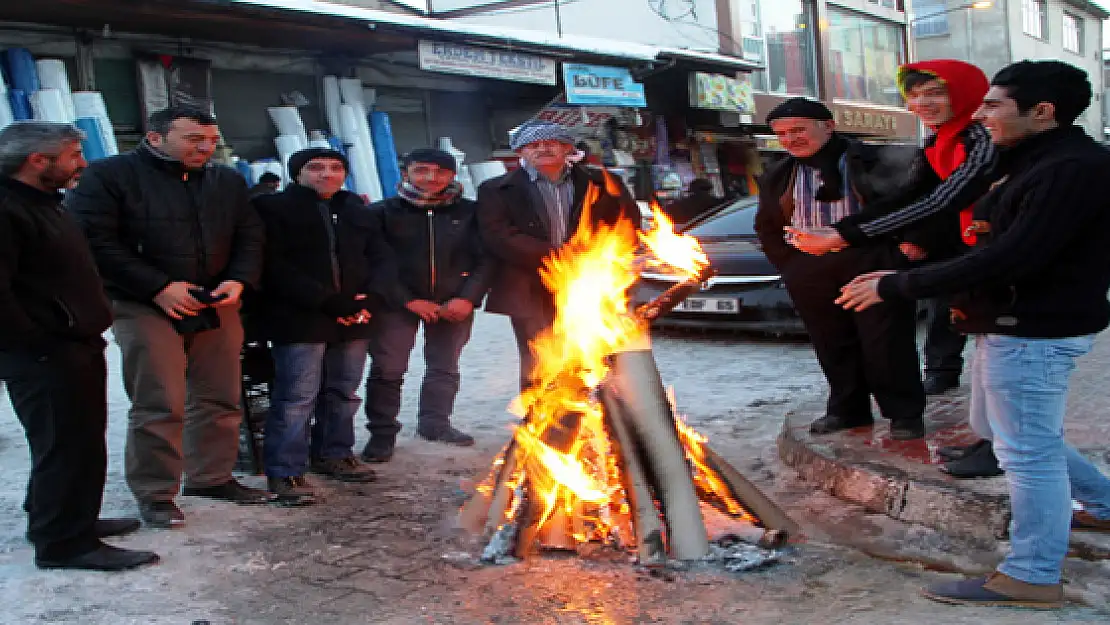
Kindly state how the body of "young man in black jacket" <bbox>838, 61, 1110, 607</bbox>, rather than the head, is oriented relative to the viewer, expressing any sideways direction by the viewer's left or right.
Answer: facing to the left of the viewer

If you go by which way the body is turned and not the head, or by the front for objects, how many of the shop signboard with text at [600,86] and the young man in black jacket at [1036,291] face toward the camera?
1

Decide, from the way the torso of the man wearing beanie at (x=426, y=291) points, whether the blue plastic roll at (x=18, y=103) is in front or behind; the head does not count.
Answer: behind

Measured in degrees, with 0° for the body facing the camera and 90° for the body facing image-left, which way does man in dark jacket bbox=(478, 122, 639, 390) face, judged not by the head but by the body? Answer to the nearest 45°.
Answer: approximately 0°
